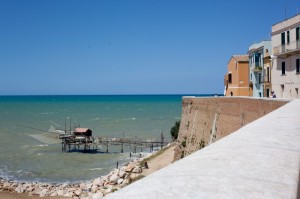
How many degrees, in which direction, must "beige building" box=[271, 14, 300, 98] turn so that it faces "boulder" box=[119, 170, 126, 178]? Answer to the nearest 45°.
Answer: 0° — it already faces it

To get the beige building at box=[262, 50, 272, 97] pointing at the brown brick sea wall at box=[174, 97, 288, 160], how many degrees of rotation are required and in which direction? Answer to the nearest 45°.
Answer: approximately 45° to its left

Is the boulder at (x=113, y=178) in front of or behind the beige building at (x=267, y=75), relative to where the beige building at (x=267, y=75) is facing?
in front

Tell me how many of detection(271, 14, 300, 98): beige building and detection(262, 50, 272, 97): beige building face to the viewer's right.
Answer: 0

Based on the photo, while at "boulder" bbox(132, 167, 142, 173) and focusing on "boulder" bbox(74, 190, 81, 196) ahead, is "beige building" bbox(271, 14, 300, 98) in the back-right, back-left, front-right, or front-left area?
back-left

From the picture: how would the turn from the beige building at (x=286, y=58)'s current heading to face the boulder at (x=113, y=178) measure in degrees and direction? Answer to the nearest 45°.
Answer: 0° — it already faces it

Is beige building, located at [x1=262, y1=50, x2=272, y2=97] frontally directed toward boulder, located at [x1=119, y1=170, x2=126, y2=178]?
yes

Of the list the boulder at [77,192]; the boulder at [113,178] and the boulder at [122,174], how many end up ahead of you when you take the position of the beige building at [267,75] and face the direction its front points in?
3

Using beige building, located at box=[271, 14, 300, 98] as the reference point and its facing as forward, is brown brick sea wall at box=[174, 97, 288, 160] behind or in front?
in front

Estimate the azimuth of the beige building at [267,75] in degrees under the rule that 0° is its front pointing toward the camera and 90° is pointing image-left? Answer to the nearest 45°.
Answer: approximately 45°
